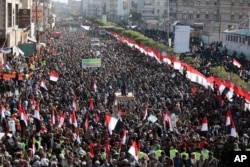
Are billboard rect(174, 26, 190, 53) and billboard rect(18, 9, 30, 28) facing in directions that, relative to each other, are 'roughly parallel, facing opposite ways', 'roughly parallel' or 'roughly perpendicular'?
roughly parallel

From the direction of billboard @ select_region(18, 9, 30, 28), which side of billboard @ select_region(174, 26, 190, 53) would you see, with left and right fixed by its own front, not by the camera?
right

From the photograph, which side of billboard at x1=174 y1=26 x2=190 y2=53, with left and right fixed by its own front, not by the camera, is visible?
front

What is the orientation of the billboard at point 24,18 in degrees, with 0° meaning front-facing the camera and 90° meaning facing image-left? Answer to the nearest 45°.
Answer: approximately 0°

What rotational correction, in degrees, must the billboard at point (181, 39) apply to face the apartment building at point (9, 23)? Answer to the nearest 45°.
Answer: approximately 45° to its right
